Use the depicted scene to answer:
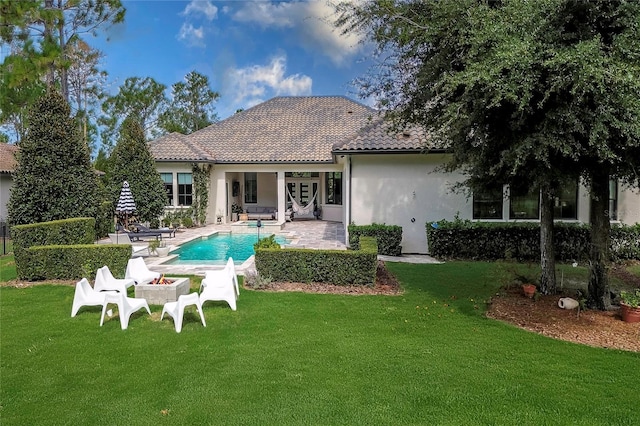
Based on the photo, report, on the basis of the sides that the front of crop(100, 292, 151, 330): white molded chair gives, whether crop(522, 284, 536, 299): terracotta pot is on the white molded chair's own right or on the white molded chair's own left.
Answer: on the white molded chair's own right

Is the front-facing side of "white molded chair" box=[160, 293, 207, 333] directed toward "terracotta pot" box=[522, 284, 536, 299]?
no

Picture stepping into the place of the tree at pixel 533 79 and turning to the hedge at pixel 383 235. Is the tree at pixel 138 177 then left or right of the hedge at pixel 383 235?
left

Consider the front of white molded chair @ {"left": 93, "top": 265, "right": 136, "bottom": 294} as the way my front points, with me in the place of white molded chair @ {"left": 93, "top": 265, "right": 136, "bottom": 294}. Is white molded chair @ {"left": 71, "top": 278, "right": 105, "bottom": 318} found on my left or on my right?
on my right

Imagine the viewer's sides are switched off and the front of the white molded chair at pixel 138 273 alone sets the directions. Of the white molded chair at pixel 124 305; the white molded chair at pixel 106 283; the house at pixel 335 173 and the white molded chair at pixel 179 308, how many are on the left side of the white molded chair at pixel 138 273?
1

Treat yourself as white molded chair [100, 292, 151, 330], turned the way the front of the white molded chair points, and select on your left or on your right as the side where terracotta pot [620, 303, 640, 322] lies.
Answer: on your right

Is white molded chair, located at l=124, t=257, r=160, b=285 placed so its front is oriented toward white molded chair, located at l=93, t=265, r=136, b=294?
no

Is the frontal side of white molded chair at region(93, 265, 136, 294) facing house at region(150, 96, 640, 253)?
no

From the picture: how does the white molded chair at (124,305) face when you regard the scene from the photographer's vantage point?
facing away from the viewer and to the right of the viewer

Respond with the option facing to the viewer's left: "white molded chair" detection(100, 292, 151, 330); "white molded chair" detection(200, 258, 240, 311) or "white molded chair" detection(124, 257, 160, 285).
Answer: "white molded chair" detection(200, 258, 240, 311)

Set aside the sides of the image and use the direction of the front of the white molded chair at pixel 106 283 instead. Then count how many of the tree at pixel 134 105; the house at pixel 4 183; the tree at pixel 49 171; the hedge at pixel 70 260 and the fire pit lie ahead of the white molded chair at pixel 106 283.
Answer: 1

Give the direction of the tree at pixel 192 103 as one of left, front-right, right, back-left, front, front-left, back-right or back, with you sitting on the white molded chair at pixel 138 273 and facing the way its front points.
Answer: back-left

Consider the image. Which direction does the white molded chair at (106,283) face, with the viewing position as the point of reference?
facing the viewer and to the right of the viewer

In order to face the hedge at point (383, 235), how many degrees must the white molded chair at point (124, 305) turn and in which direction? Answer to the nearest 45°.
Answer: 0° — it already faces it

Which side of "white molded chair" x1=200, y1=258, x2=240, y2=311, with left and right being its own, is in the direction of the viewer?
left

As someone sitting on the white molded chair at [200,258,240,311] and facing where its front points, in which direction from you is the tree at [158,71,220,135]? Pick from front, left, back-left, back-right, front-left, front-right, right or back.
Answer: right
